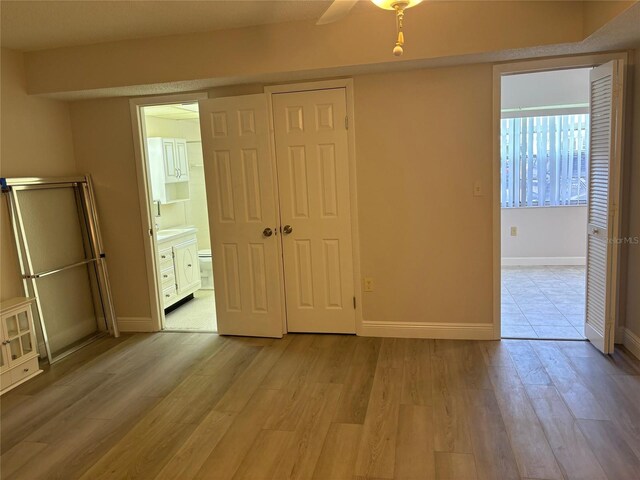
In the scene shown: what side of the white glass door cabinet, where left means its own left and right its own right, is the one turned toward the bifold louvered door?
front

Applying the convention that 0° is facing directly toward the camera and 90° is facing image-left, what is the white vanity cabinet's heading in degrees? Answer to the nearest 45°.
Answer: approximately 315°

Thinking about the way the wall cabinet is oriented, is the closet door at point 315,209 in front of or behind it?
in front

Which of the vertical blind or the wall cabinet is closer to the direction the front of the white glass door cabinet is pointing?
the vertical blind

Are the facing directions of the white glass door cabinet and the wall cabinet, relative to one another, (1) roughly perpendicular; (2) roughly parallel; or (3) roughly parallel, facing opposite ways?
roughly parallel

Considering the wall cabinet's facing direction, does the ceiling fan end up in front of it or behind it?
in front

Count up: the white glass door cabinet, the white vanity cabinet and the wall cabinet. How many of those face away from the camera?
0

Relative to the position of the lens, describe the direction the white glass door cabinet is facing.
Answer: facing the viewer and to the right of the viewer

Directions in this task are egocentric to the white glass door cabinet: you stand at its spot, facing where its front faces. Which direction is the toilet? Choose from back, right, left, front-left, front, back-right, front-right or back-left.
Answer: left

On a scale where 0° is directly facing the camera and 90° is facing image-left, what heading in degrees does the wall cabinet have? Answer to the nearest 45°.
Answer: approximately 315°

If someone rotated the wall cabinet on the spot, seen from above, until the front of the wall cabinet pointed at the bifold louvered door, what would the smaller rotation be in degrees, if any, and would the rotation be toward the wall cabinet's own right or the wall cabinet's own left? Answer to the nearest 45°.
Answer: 0° — it already faces it

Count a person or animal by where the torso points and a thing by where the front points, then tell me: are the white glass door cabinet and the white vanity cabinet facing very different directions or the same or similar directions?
same or similar directions

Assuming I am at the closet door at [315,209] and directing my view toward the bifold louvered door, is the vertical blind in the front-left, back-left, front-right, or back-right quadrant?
front-left
